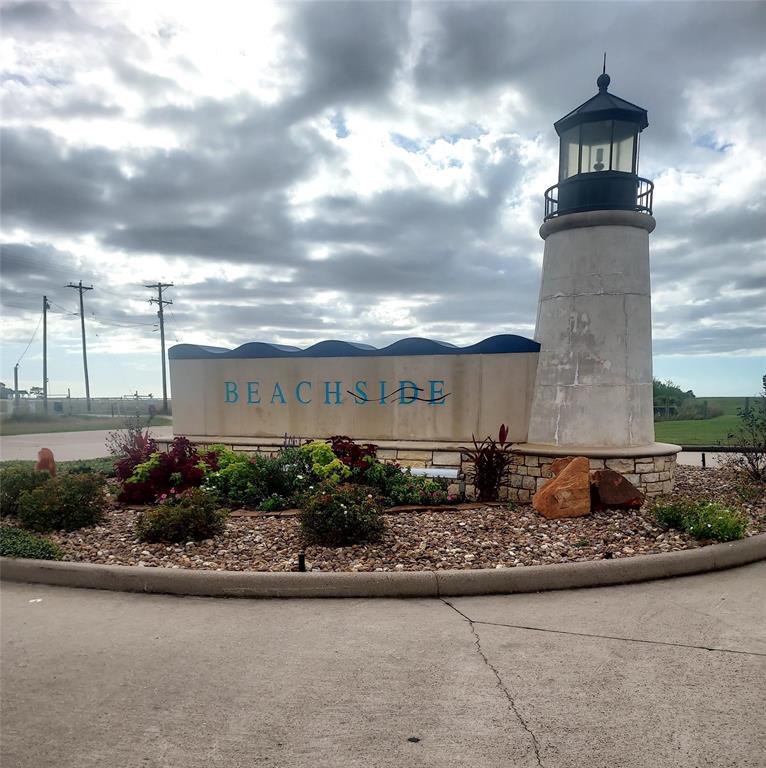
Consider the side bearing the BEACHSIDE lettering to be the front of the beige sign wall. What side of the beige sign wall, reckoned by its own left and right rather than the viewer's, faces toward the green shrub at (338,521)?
front

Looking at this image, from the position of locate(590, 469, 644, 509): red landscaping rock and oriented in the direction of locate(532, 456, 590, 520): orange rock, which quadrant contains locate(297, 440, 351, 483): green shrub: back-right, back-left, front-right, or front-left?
front-right

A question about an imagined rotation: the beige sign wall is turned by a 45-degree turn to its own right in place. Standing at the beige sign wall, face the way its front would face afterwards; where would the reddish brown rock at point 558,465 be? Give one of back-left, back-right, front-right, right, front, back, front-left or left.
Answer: left

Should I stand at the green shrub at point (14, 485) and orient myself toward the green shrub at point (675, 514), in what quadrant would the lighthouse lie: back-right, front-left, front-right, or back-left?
front-left

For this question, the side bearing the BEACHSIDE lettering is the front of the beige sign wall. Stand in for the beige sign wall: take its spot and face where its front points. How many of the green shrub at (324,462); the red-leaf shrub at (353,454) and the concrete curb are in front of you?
3

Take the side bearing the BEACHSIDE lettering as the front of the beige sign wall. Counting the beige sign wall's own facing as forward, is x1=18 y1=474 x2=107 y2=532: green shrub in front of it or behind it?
in front

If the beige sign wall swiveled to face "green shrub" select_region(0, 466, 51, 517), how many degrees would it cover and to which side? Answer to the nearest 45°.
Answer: approximately 45° to its right

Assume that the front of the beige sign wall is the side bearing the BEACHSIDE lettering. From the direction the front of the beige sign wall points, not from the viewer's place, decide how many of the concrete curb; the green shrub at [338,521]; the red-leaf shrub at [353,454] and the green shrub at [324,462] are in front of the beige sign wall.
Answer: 4

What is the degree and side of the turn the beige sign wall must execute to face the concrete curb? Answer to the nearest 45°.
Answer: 0° — it already faces it

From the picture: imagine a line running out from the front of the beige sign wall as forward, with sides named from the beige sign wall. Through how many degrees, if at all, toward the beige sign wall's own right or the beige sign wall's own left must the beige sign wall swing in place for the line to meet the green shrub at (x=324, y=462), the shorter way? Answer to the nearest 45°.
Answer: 0° — it already faces it

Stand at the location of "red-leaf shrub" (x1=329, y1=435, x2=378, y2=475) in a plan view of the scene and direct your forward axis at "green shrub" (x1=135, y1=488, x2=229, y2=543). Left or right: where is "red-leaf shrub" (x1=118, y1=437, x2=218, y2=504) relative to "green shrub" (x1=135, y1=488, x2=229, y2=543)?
right

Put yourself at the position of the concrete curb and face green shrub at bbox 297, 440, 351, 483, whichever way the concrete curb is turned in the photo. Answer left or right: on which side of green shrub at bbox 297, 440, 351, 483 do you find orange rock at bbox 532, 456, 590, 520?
right

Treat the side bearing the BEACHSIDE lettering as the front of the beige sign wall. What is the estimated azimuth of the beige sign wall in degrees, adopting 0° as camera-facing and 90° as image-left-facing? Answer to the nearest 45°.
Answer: approximately 0°

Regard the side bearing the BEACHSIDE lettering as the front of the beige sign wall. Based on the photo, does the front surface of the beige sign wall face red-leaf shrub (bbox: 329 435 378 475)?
yes

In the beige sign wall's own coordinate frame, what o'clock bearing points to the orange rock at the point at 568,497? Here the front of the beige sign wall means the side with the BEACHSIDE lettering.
The orange rock is roughly at 11 o'clock from the beige sign wall.
